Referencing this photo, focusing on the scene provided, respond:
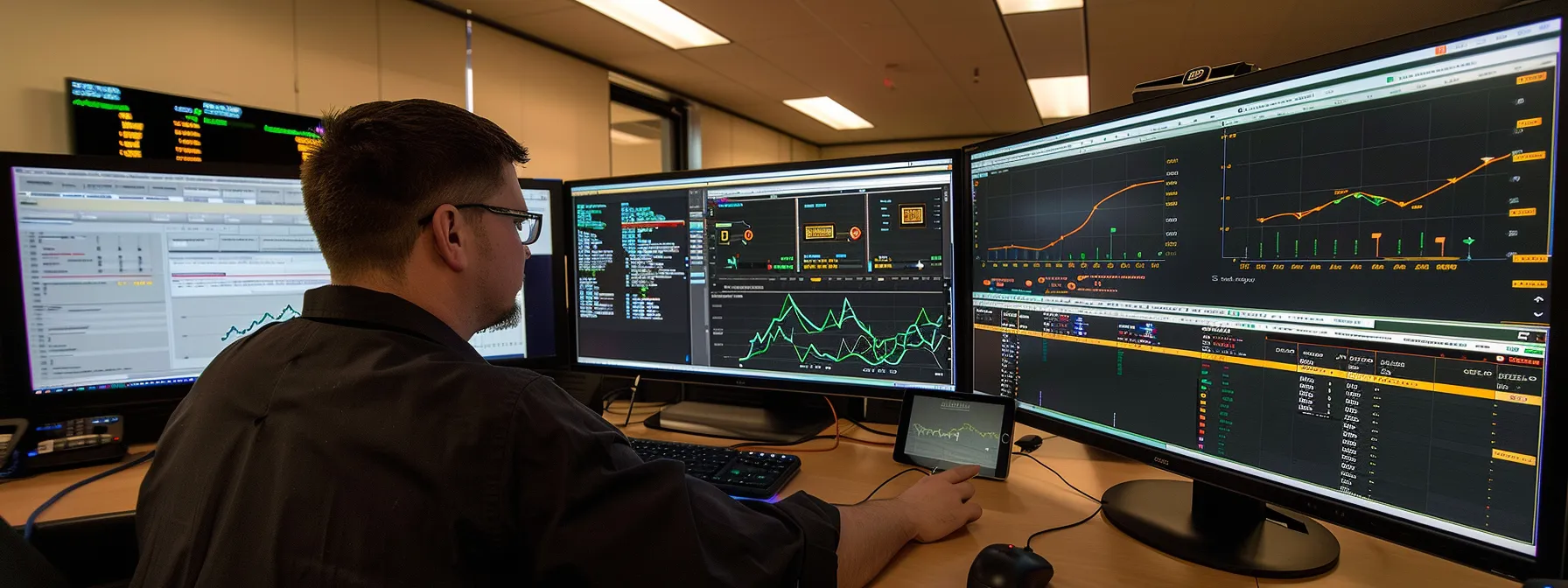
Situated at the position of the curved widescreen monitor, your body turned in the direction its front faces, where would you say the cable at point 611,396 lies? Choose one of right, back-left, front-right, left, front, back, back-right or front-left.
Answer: front-right

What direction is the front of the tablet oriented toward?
toward the camera

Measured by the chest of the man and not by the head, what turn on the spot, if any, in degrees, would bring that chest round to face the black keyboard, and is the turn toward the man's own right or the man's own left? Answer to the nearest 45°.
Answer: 0° — they already face it

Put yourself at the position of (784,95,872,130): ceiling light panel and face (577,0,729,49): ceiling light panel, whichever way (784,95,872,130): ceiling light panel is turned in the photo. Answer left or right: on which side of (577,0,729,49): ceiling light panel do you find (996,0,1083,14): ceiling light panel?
left

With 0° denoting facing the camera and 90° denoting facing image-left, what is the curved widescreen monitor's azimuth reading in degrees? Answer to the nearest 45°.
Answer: approximately 45°

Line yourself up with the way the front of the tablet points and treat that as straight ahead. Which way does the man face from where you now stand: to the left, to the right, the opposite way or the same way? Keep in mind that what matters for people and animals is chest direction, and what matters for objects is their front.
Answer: the opposite way

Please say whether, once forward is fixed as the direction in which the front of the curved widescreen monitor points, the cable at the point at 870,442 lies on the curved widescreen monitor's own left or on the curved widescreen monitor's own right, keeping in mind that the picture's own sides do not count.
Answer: on the curved widescreen monitor's own right

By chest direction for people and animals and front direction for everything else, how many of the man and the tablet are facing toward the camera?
1

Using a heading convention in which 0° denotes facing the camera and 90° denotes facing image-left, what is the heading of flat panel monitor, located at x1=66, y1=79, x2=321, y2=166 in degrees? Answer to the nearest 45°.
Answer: approximately 315°

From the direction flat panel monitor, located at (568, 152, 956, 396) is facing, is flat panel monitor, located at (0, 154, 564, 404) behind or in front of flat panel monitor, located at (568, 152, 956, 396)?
in front
